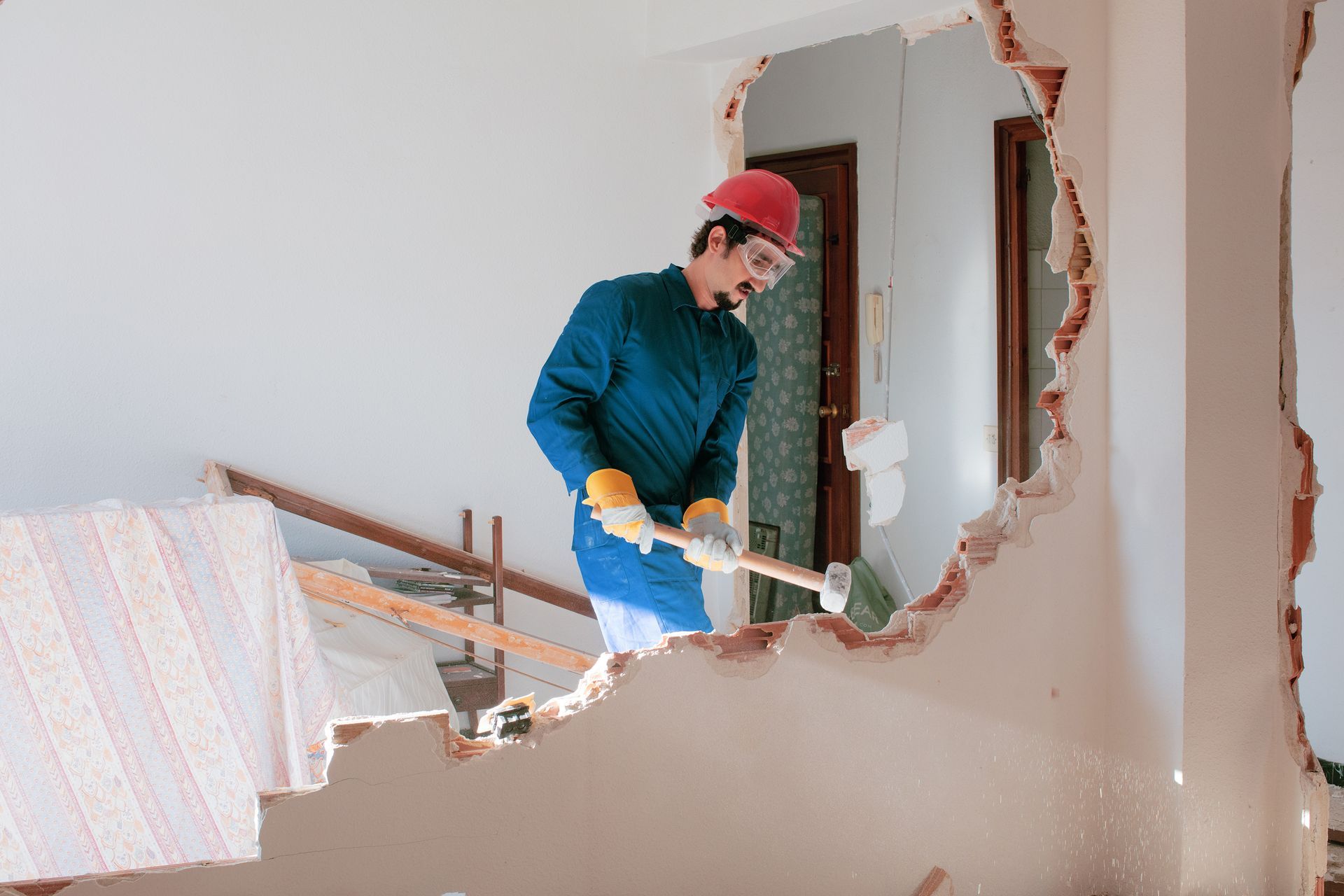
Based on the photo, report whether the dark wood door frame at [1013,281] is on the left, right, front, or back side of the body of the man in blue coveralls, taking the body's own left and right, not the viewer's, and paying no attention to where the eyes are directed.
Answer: left

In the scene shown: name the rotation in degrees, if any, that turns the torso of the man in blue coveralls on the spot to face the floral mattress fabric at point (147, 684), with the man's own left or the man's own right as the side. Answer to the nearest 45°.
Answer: approximately 135° to the man's own right

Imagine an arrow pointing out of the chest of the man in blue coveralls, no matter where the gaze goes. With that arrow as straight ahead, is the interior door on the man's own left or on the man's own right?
on the man's own left

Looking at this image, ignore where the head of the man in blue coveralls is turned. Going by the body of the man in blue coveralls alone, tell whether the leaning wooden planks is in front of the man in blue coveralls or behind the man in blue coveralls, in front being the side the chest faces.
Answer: behind

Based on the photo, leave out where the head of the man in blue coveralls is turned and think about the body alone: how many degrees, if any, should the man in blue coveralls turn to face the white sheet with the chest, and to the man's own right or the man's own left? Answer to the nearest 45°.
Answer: approximately 180°

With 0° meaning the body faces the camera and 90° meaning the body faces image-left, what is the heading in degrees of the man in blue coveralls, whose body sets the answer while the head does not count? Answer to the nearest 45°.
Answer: approximately 315°

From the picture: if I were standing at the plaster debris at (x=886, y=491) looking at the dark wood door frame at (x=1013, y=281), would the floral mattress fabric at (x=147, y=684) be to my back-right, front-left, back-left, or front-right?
back-left

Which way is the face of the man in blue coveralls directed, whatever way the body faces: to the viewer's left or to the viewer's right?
to the viewer's right
